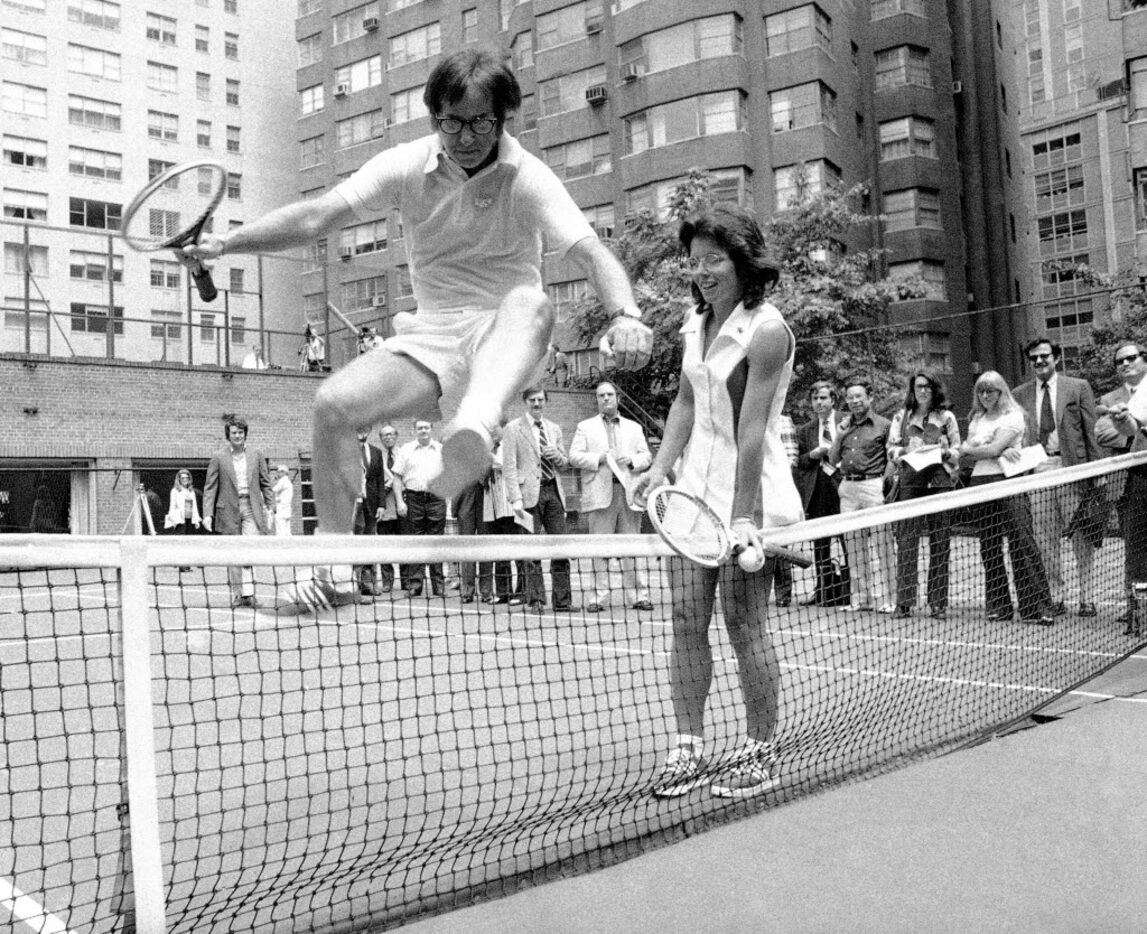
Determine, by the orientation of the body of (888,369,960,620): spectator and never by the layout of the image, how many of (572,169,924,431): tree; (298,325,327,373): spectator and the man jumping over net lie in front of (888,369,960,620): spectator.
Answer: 1

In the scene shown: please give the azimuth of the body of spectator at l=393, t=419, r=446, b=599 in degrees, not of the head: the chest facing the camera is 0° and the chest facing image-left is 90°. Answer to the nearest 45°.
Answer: approximately 0°

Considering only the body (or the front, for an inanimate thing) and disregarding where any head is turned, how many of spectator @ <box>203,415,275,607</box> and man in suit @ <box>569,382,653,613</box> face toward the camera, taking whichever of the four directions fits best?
2

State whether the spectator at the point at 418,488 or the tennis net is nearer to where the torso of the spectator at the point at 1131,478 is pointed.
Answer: the tennis net

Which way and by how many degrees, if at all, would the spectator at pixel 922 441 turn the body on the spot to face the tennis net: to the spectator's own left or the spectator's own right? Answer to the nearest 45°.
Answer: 0° — they already face it
